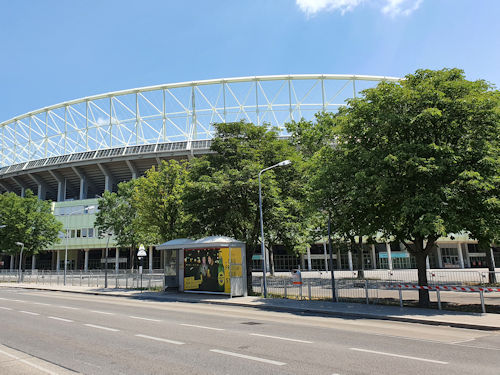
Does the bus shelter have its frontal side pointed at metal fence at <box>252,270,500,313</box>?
no

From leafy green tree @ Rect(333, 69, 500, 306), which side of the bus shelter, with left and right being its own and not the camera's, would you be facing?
left

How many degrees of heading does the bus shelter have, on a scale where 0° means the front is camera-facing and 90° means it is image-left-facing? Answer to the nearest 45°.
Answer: approximately 45°

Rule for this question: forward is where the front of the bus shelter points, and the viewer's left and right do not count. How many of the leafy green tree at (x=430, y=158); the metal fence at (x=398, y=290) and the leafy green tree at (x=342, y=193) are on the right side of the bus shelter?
0

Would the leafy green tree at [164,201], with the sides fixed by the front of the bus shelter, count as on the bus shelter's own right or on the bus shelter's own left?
on the bus shelter's own right

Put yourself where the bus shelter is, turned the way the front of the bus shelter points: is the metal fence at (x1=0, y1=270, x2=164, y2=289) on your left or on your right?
on your right

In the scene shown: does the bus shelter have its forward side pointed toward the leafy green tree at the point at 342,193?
no

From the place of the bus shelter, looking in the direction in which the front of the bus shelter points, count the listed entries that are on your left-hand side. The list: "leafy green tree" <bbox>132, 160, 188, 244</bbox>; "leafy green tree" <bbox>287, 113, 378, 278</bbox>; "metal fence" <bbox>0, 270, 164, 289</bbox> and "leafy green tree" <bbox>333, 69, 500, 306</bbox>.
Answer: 2
